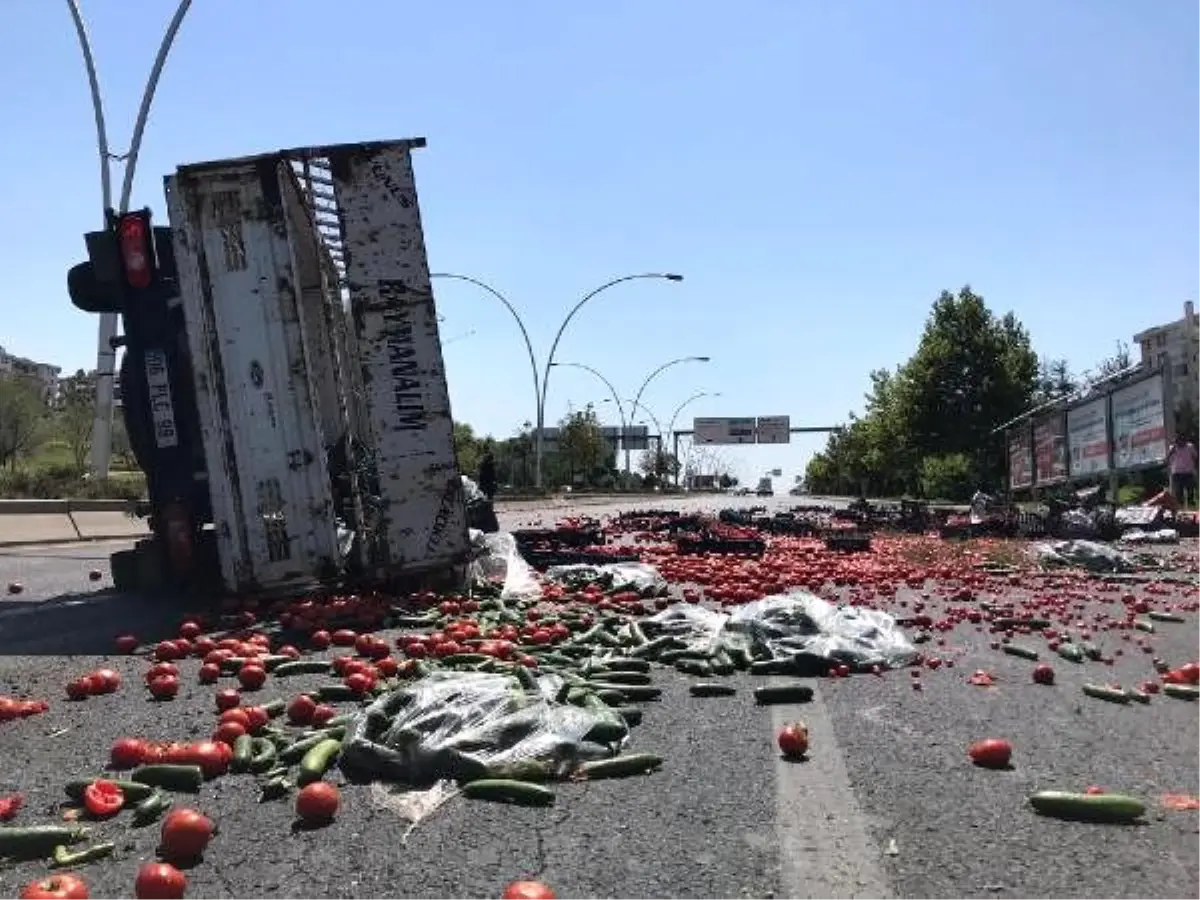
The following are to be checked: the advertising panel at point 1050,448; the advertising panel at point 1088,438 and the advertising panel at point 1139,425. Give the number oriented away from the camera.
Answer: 0

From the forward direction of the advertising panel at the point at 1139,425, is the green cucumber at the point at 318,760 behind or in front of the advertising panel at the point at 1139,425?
in front

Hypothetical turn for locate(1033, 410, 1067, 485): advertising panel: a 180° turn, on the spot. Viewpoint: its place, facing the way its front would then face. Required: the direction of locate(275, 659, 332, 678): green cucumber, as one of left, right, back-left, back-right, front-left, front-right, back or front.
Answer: back-right

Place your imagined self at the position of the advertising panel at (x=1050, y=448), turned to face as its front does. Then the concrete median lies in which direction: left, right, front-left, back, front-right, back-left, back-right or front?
front

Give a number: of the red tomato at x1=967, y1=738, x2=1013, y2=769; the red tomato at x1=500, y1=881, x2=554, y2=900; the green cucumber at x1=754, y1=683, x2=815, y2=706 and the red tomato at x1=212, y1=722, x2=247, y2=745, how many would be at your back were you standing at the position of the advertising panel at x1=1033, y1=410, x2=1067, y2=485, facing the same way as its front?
0

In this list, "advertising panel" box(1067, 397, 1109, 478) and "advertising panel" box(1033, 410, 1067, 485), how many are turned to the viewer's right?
0

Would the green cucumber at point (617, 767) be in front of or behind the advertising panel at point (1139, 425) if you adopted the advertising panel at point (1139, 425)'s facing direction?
in front

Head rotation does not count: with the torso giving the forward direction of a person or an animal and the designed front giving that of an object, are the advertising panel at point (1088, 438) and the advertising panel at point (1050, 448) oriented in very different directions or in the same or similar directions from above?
same or similar directions

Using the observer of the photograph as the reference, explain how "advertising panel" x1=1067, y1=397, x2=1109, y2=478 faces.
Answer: facing the viewer and to the left of the viewer

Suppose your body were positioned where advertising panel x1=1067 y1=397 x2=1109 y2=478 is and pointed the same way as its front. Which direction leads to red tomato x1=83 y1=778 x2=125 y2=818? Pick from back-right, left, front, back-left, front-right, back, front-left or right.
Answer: front-left

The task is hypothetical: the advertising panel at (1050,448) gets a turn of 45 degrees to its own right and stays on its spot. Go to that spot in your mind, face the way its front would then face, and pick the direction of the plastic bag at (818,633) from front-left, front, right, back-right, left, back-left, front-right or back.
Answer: left

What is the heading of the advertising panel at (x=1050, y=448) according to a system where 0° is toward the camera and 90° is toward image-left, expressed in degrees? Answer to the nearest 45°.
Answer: approximately 45°

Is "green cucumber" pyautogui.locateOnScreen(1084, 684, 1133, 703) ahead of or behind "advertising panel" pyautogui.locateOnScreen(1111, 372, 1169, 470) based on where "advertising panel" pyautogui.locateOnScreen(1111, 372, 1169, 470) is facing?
ahead

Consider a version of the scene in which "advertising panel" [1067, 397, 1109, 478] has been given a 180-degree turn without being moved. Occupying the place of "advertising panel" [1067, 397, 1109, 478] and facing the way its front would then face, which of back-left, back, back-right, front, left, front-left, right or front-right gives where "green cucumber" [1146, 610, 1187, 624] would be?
back-right

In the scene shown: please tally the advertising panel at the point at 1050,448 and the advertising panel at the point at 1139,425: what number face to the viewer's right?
0

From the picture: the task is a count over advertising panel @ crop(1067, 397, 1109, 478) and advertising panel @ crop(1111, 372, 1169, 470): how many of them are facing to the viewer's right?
0

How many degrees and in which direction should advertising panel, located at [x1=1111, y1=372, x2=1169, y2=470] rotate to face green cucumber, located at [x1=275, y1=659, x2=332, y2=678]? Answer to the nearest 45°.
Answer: approximately 45° to its left

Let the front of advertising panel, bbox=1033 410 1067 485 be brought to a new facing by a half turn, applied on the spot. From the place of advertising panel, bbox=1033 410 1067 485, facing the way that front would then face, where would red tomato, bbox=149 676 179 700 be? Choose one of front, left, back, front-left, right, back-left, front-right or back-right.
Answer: back-right

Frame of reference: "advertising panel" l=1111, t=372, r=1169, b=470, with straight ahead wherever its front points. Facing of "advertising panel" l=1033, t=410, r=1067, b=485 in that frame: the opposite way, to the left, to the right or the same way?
the same way
